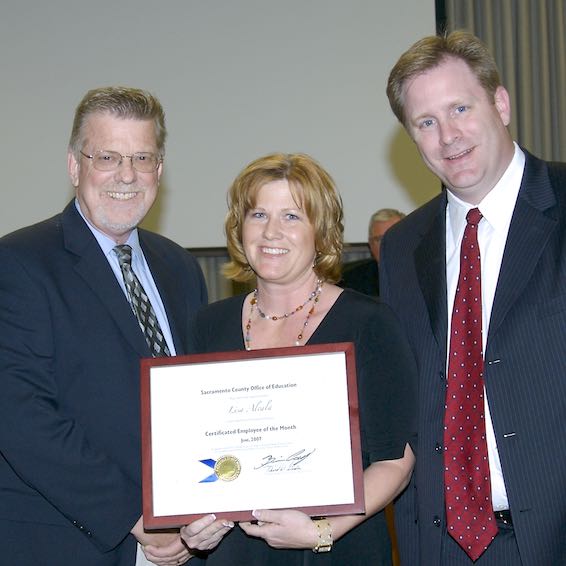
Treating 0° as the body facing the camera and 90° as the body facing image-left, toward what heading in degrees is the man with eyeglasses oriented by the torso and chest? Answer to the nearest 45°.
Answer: approximately 315°

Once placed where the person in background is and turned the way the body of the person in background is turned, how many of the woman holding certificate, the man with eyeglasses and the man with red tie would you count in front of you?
3

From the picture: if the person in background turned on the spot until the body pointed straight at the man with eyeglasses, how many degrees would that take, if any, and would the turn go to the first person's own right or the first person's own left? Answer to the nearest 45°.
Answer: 0° — they already face them

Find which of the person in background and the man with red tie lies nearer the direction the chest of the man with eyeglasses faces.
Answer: the man with red tie

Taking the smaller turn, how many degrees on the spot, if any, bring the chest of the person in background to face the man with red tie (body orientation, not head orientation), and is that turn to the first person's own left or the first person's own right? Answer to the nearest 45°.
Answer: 0° — they already face them

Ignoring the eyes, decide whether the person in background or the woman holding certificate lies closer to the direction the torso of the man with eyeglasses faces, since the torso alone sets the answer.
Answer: the woman holding certificate

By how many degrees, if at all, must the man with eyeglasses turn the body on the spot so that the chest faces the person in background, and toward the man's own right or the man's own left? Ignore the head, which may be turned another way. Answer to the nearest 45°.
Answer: approximately 90° to the man's own left

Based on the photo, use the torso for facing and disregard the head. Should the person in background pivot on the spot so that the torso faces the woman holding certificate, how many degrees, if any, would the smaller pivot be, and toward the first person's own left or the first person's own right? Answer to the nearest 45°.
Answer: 0° — they already face them

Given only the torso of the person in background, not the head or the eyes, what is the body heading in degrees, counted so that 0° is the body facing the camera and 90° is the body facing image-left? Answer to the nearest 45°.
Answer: approximately 0°
